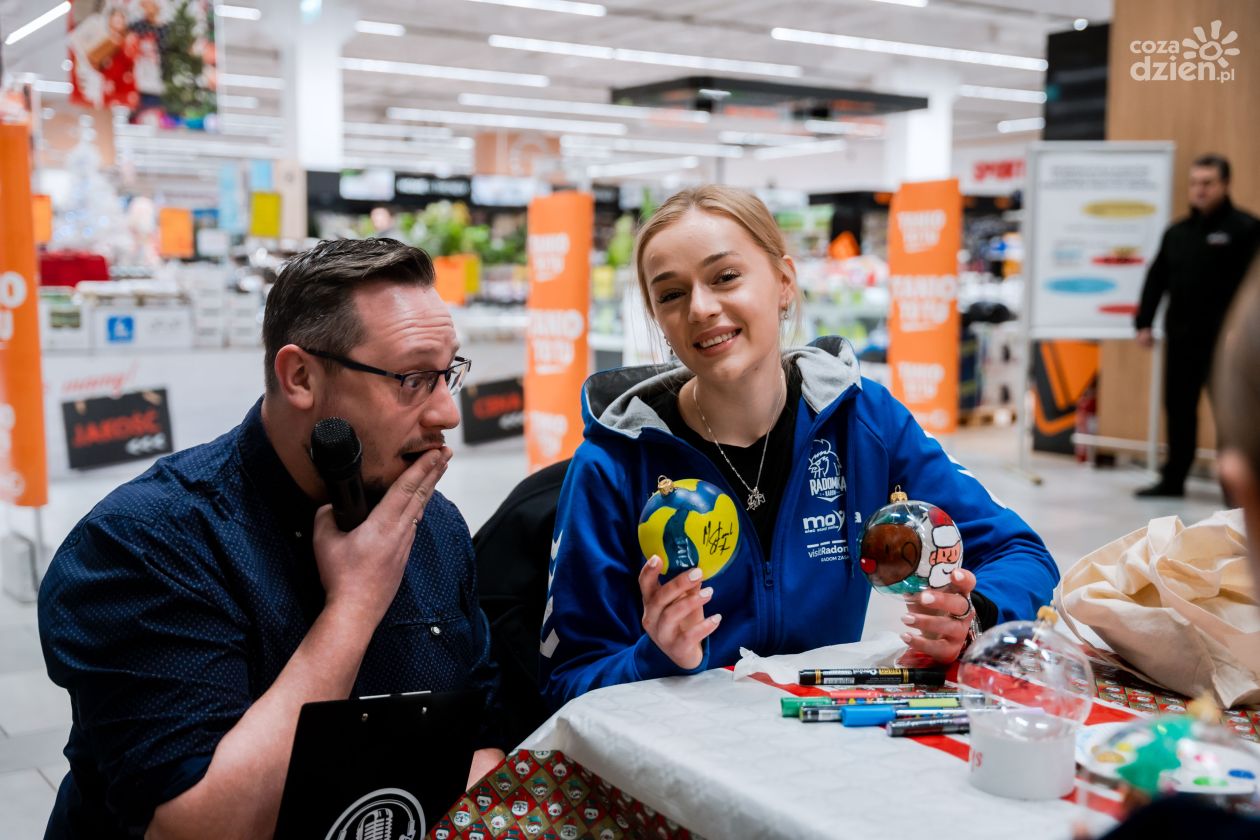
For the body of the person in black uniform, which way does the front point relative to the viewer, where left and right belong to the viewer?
facing the viewer and to the left of the viewer

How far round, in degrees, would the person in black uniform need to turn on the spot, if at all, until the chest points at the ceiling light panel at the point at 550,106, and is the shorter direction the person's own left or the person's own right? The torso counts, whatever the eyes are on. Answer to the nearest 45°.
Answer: approximately 90° to the person's own right

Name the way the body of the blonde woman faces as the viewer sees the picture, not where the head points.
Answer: toward the camera

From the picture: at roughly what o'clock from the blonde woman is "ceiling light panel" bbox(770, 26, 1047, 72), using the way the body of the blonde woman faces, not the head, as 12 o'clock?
The ceiling light panel is roughly at 6 o'clock from the blonde woman.

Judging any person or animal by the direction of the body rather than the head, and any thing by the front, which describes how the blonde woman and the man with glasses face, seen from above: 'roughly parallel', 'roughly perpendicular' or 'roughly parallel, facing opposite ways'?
roughly perpendicular

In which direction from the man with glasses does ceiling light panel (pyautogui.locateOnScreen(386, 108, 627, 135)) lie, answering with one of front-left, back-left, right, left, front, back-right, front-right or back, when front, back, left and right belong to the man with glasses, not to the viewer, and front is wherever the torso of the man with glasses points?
back-left

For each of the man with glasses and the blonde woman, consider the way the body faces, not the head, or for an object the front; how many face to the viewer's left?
0

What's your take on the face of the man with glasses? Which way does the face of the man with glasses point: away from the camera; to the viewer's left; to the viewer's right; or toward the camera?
to the viewer's right

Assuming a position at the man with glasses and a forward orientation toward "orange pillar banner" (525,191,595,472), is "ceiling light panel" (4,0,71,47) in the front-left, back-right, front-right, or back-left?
front-left

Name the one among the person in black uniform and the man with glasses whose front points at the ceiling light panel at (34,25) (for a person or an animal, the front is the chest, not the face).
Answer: the person in black uniform

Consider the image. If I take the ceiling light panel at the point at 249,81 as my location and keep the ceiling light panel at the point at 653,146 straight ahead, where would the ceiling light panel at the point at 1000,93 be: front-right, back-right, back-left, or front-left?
front-right

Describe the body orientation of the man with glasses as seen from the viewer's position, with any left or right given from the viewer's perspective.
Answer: facing the viewer and to the right of the viewer

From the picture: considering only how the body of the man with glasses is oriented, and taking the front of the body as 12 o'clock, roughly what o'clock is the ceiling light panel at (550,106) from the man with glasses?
The ceiling light panel is roughly at 8 o'clock from the man with glasses.

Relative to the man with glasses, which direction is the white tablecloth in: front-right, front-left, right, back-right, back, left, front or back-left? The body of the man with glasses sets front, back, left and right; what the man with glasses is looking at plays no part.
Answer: front

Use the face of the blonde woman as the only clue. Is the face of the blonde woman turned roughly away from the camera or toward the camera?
toward the camera

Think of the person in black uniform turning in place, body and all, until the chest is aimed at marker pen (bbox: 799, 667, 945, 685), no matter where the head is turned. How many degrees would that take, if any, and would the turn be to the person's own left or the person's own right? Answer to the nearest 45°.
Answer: approximately 45° to the person's own left

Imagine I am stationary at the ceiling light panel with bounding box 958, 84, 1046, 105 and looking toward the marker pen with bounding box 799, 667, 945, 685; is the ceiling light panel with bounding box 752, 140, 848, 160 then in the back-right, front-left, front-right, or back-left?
back-right

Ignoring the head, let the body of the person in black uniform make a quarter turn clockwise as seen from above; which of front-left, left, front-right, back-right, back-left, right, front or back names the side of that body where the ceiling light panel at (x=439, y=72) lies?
front
